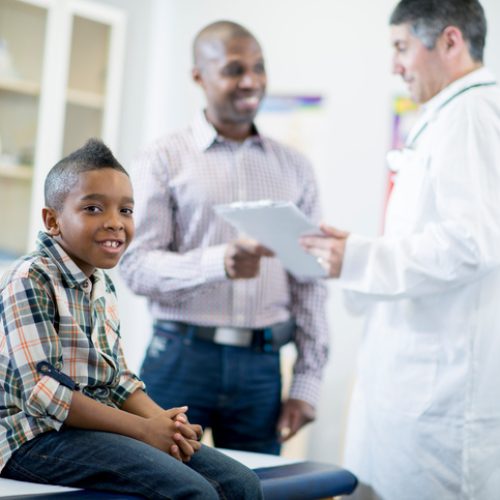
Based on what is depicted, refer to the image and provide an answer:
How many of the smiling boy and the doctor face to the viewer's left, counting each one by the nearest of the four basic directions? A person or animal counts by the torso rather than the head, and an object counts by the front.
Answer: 1

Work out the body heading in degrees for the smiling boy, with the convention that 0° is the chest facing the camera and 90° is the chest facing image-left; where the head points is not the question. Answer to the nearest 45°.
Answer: approximately 315°

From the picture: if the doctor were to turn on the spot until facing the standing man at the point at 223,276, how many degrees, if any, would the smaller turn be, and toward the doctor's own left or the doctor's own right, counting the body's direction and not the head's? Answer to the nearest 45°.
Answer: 0° — they already face them

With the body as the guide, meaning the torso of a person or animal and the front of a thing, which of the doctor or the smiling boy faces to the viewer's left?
the doctor

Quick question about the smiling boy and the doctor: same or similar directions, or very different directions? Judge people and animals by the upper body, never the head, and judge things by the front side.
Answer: very different directions

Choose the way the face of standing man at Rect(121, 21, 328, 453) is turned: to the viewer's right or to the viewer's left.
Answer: to the viewer's right

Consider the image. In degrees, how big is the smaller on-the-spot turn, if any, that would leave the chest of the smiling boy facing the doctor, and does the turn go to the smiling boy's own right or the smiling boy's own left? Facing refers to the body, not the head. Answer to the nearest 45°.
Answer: approximately 90° to the smiling boy's own left

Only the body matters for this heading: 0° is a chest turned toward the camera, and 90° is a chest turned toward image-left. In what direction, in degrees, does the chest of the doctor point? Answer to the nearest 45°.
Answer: approximately 90°

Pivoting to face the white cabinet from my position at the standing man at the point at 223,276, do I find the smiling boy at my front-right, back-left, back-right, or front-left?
back-left

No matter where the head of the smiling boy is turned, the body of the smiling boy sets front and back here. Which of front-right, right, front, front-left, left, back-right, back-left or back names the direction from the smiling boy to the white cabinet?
back-left
